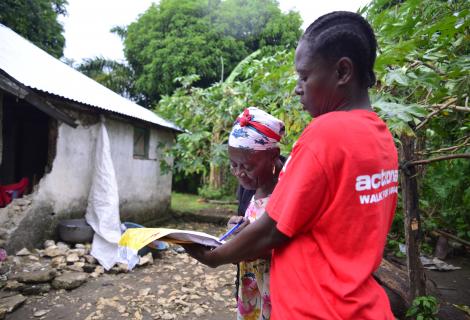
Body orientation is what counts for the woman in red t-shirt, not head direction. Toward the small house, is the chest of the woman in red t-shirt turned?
yes

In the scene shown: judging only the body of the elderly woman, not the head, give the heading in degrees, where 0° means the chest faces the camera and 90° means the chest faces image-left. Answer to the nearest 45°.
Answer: approximately 45°

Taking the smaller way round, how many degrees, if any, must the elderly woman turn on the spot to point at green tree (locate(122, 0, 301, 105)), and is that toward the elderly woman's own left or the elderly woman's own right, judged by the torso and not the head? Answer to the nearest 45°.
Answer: approximately 135° to the elderly woman's own right

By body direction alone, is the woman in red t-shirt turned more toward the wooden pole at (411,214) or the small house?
the small house

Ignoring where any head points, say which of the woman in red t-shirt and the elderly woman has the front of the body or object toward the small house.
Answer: the woman in red t-shirt

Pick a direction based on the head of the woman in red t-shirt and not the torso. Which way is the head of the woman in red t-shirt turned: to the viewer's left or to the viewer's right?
to the viewer's left

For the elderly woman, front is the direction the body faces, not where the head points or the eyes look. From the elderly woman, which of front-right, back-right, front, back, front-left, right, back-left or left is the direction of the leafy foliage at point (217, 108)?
back-right

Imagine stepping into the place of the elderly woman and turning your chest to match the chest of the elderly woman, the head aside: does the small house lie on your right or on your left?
on your right

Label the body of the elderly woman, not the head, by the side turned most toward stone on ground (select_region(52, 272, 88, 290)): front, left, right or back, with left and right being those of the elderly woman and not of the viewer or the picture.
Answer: right

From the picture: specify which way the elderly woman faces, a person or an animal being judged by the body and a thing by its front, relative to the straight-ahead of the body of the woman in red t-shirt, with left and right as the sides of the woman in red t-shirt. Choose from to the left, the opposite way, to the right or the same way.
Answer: to the left

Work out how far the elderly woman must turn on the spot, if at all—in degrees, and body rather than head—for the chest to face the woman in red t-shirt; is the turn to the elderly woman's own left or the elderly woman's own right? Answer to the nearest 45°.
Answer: approximately 45° to the elderly woman's own left

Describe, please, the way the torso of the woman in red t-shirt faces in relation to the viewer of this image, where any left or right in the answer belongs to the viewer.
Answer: facing away from the viewer and to the left of the viewer

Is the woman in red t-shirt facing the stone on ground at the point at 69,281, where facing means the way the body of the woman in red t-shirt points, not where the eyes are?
yes
